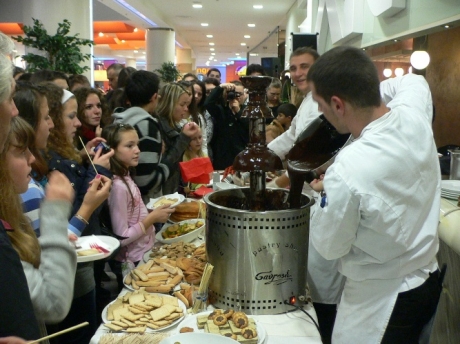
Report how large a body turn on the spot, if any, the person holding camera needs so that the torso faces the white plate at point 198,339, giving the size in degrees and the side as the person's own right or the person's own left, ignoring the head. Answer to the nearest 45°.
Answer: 0° — they already face it

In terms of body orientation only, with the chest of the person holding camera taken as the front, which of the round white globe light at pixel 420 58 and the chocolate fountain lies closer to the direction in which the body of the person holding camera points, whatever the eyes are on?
the chocolate fountain

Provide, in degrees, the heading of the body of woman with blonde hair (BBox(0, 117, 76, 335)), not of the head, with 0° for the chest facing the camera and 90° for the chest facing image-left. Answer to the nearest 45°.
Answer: approximately 270°

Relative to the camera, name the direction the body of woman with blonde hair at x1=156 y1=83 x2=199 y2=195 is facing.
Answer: to the viewer's right

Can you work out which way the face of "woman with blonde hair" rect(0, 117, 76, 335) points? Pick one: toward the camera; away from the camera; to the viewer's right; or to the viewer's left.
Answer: to the viewer's right

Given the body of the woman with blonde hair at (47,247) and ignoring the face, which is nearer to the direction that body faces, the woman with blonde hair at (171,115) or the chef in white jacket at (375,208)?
the chef in white jacket

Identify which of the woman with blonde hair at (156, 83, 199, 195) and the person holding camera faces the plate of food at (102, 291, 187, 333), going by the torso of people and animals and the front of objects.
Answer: the person holding camera

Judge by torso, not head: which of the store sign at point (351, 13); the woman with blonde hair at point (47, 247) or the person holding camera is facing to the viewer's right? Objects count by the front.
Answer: the woman with blonde hair

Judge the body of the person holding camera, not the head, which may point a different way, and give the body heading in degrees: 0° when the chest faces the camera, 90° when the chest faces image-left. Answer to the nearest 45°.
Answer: approximately 0°
